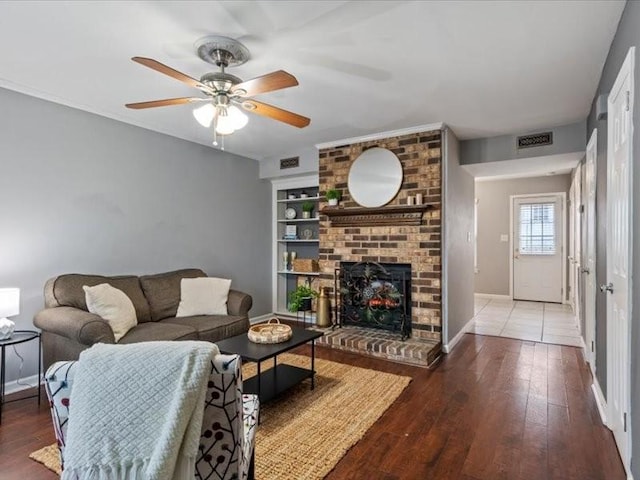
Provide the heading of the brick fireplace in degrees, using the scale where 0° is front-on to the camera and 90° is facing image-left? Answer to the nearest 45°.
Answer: approximately 45°

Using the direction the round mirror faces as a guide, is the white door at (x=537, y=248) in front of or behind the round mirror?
behind

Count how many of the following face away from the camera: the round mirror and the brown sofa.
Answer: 0

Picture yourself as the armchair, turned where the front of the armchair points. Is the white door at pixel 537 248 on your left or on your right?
on your right

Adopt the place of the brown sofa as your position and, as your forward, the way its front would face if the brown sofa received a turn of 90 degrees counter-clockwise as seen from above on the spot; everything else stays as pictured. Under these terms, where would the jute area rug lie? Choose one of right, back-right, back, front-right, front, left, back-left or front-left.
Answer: right

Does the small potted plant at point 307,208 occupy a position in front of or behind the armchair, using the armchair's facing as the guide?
in front

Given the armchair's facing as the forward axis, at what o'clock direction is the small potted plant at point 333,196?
The small potted plant is roughly at 1 o'clock from the armchair.

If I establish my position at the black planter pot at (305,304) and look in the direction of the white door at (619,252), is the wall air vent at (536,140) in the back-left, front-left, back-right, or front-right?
front-left

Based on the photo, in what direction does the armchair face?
away from the camera

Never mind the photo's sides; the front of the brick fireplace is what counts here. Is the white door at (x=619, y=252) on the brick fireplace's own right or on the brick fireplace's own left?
on the brick fireplace's own left

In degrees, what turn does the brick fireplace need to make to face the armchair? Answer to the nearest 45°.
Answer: approximately 45° to its left

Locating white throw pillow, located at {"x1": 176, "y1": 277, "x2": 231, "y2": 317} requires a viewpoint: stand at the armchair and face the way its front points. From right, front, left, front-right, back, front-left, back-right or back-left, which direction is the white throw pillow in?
front

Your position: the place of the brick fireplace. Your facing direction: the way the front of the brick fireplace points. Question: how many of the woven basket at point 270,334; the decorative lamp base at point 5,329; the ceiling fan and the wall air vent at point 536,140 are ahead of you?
3

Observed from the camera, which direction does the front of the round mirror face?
facing the viewer and to the left of the viewer

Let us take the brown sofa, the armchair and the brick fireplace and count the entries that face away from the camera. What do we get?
1

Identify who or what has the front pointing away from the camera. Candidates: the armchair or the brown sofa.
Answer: the armchair

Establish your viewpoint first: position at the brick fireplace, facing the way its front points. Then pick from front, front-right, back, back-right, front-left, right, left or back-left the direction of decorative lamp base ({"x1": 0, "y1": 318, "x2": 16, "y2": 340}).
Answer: front

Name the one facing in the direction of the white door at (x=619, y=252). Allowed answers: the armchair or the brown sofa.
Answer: the brown sofa

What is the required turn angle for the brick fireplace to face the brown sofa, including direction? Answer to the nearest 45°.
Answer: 0° — it already faces it

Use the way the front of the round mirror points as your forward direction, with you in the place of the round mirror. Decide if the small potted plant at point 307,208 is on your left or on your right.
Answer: on your right
